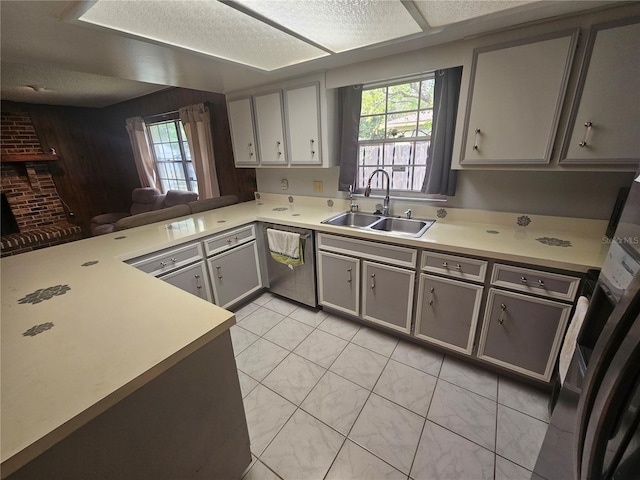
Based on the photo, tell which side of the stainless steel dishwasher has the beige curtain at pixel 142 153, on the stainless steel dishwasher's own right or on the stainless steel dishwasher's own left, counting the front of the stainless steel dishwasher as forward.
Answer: on the stainless steel dishwasher's own right

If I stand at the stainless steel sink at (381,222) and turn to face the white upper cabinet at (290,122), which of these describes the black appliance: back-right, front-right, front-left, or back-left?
back-left

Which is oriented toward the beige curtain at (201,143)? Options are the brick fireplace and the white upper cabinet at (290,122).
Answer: the brick fireplace

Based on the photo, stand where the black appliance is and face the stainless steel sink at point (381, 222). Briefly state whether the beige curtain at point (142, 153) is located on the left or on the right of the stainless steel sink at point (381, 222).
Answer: left

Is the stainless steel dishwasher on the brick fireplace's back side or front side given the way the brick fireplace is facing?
on the front side

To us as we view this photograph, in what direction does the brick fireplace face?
facing the viewer and to the right of the viewer

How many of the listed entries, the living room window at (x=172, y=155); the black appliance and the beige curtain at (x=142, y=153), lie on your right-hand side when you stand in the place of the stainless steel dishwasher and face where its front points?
2

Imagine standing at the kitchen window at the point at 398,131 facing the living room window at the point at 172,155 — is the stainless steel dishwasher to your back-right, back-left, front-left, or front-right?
front-left

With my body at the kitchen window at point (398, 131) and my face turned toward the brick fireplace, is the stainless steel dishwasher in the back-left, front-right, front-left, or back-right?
front-left

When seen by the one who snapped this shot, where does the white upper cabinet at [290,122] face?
facing the viewer and to the left of the viewer

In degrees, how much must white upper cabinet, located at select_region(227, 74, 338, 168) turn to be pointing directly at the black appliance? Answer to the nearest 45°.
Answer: approximately 45° to its left

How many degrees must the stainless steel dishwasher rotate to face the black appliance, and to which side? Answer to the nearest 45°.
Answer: approximately 45° to its left

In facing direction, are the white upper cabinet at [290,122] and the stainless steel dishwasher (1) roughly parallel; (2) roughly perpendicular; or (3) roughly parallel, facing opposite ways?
roughly parallel

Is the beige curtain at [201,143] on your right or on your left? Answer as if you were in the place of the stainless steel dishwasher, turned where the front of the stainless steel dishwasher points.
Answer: on your right

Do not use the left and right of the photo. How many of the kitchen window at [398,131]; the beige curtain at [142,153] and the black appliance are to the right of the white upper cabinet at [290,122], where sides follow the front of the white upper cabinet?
1

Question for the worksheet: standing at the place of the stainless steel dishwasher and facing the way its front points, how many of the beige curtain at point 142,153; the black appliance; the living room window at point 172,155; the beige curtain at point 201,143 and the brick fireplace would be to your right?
4

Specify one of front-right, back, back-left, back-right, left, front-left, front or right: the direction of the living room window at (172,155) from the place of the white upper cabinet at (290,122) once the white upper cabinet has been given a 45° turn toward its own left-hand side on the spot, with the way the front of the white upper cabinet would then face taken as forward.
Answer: back-right

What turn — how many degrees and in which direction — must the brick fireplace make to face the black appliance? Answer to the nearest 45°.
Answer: approximately 45° to its right

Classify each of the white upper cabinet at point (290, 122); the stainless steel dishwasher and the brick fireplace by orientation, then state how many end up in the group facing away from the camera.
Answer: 0

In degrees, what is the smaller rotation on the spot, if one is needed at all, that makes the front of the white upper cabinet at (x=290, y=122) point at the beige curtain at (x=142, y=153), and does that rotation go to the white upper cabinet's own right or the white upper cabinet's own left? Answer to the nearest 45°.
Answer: approximately 90° to the white upper cabinet's own right
